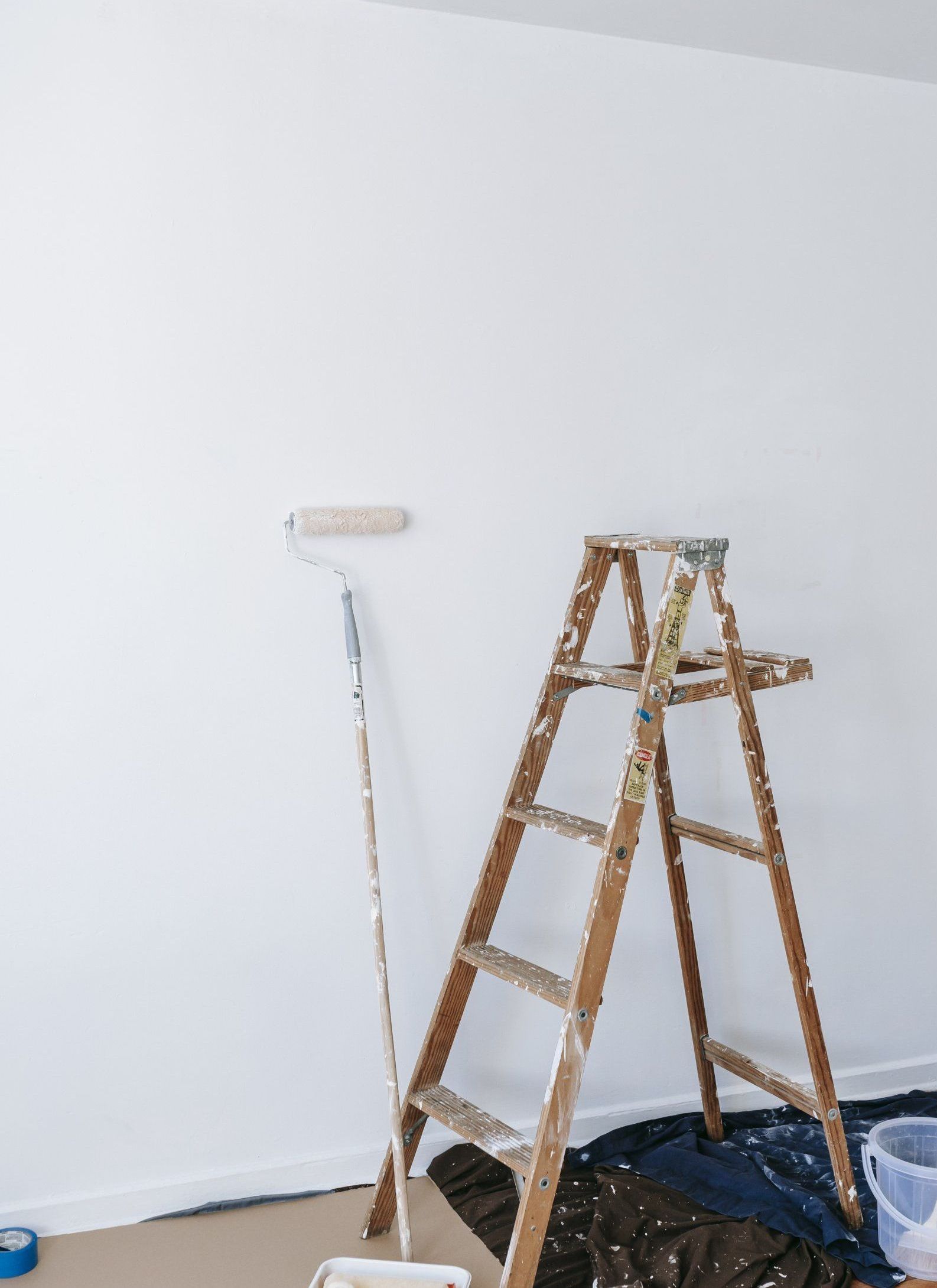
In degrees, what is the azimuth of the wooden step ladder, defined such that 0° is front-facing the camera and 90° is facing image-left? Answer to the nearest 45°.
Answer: approximately 45°

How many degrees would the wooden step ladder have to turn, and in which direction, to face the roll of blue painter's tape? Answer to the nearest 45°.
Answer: approximately 45° to its right

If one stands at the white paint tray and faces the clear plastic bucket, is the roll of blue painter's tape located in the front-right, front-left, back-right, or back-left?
back-left
